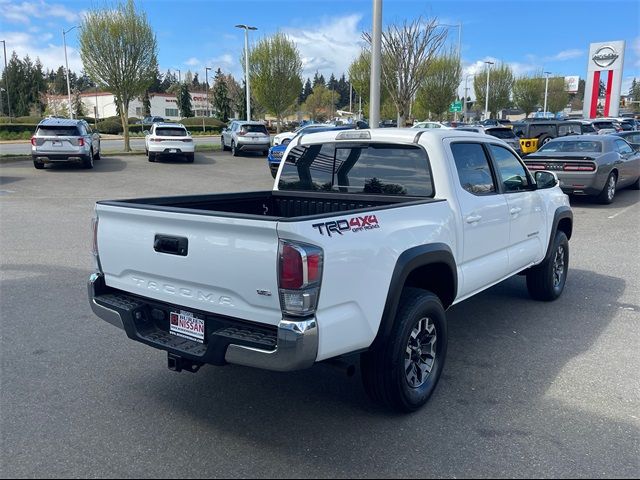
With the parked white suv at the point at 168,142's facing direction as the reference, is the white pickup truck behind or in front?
behind

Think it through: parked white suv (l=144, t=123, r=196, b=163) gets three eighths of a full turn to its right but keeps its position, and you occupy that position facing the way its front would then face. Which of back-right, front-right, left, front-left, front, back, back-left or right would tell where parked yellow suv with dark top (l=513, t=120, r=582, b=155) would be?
front-left

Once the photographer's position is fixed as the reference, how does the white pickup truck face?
facing away from the viewer and to the right of the viewer

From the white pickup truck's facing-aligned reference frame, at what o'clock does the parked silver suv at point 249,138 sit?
The parked silver suv is roughly at 10 o'clock from the white pickup truck.

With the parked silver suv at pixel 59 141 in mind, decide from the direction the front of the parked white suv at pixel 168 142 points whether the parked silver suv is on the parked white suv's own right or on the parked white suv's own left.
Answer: on the parked white suv's own left

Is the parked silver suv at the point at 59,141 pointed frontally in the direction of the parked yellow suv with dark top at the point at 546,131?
no

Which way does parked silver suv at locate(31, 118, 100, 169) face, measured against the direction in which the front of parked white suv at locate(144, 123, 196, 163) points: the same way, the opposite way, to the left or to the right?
the same way

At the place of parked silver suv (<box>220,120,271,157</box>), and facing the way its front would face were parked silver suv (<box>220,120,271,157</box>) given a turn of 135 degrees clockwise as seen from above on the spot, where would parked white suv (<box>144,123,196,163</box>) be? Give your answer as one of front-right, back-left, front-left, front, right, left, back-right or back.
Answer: back-right

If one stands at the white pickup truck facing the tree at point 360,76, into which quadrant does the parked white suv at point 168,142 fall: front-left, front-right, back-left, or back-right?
front-left

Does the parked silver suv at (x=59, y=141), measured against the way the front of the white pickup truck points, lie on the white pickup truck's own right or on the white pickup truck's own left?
on the white pickup truck's own left

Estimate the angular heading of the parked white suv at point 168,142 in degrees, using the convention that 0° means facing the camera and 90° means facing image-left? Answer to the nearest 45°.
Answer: approximately 180°

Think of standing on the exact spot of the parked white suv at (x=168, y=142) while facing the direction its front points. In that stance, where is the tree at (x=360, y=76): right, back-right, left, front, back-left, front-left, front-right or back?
front-right

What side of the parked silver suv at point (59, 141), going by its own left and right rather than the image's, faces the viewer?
back

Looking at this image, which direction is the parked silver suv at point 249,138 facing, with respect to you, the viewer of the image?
facing away from the viewer and to the left of the viewer

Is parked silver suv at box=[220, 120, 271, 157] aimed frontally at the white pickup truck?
no

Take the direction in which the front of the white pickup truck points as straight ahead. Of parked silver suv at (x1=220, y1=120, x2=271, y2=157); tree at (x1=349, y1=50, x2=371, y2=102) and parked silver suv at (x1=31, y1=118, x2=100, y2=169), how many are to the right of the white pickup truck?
0
